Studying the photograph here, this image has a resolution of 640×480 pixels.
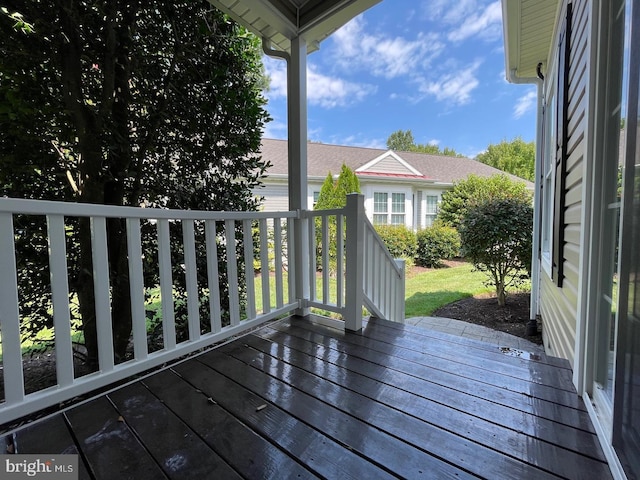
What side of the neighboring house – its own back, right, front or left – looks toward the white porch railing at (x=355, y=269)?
front

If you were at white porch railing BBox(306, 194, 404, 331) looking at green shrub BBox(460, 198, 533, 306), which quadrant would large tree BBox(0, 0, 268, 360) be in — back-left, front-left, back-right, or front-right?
back-left

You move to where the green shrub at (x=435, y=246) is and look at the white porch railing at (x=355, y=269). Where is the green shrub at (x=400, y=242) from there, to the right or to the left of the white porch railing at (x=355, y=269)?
right

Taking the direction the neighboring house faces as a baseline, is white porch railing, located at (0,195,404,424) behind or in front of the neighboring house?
in front

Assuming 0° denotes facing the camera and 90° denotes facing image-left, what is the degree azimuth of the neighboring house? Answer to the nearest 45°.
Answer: approximately 0°

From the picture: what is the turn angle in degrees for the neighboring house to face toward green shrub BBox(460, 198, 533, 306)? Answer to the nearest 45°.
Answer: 0° — it already faces it

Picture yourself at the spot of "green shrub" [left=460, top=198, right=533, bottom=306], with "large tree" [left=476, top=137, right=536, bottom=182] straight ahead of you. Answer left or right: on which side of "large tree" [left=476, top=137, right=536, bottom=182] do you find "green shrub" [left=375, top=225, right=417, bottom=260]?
left

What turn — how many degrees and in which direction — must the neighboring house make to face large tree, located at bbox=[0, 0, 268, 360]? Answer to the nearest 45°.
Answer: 0° — it already faces it

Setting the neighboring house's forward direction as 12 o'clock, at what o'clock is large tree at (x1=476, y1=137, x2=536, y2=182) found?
The large tree is roughly at 7 o'clock from the neighboring house.

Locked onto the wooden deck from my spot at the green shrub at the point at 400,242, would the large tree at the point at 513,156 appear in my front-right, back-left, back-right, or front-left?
back-left

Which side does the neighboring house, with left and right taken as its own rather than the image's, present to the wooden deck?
front

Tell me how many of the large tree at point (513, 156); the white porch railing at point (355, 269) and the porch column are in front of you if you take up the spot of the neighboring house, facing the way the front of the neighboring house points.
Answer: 2

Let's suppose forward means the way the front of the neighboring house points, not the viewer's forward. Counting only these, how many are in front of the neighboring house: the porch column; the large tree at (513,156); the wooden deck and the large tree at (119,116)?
3

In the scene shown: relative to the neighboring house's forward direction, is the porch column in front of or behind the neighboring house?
in front
